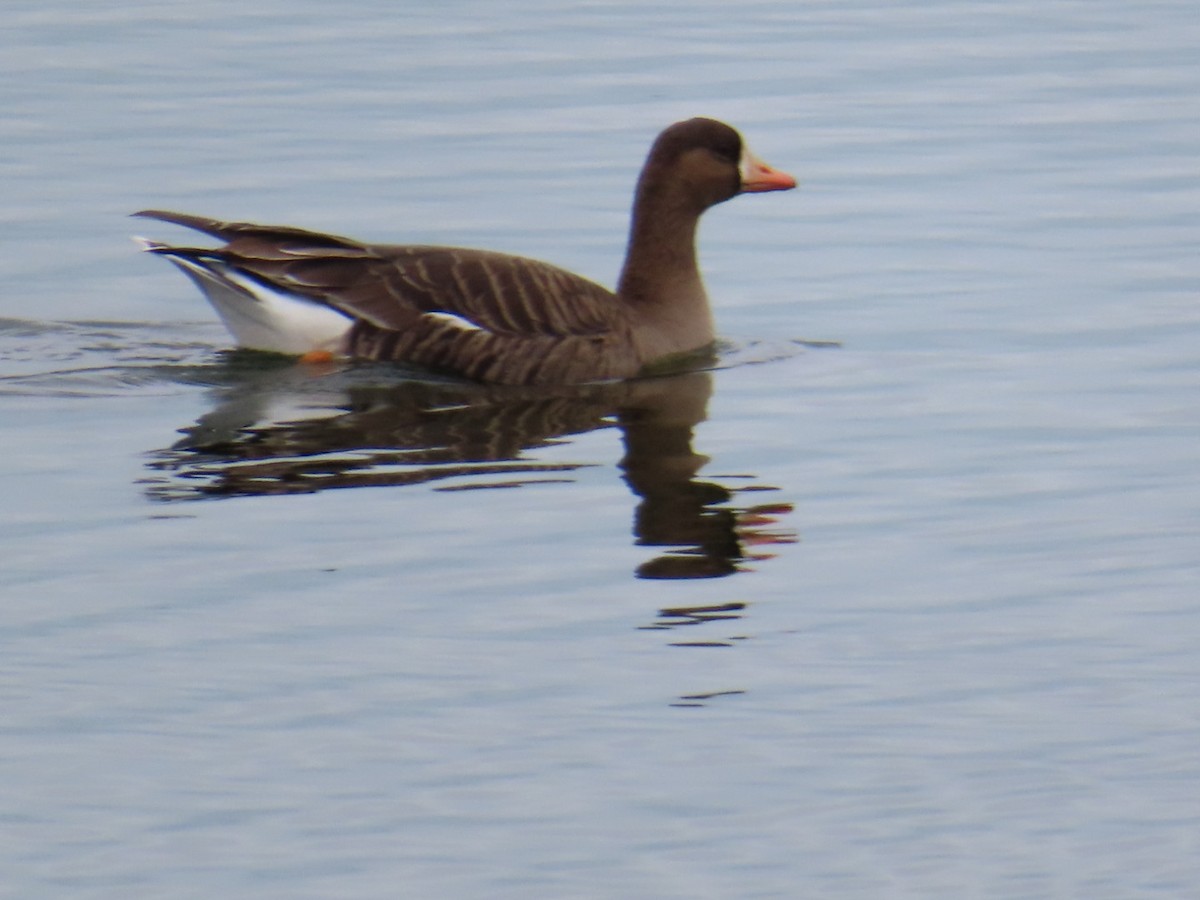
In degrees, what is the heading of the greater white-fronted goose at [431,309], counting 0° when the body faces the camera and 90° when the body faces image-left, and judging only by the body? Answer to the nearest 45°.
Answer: approximately 270°
